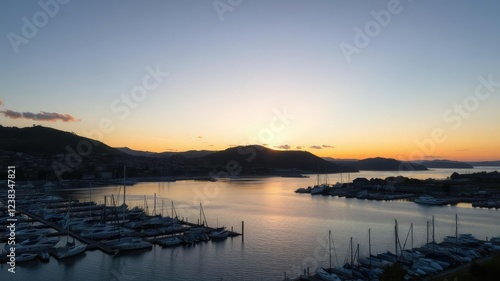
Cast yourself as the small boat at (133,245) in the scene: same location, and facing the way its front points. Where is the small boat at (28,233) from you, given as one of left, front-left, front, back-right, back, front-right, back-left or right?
front-right

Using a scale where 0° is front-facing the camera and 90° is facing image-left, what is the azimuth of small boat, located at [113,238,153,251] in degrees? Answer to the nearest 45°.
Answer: approximately 270°

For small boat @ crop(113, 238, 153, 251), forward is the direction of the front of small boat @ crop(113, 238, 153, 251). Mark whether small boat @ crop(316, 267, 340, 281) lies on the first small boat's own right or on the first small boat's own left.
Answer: on the first small boat's own right
